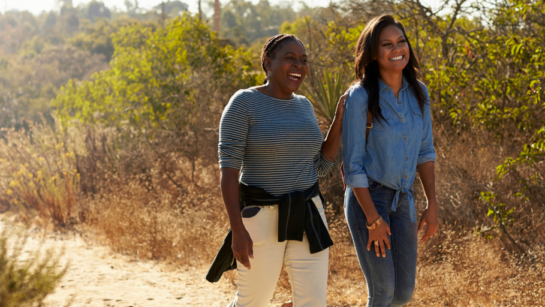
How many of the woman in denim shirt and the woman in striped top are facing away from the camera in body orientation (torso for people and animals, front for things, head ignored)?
0

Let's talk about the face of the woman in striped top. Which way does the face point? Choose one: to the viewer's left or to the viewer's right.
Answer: to the viewer's right

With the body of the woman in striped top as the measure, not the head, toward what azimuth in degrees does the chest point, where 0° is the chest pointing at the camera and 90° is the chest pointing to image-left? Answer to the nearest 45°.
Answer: approximately 315°

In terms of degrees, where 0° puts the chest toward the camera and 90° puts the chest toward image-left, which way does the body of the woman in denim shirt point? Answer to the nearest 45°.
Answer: approximately 315°
